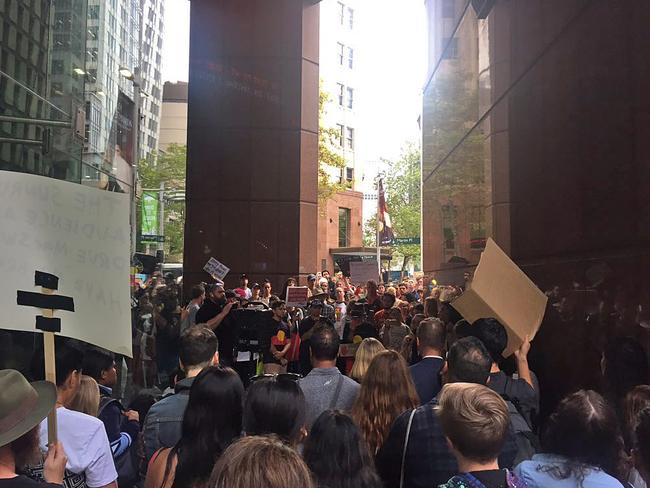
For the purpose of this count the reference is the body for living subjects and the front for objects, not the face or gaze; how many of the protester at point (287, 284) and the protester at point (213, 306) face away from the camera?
0

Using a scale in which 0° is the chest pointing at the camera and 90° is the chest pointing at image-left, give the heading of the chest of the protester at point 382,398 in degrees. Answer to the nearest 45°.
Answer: approximately 180°

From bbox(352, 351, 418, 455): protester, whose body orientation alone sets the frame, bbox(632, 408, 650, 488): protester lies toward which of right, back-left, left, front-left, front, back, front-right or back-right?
back-right

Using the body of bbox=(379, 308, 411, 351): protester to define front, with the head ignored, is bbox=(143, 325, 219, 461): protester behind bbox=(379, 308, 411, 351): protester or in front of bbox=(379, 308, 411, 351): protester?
behind

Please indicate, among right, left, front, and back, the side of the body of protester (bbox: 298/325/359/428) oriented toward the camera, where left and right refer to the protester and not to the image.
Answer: back

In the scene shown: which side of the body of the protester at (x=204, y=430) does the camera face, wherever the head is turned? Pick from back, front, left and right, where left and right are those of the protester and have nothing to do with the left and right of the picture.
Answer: back

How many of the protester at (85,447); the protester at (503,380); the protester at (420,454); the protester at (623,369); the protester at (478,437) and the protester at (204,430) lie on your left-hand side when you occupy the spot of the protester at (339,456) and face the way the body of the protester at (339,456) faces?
2

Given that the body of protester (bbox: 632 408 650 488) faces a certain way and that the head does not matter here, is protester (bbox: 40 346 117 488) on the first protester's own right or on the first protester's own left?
on the first protester's own left

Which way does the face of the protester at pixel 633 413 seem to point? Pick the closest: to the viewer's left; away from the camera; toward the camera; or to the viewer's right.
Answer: away from the camera

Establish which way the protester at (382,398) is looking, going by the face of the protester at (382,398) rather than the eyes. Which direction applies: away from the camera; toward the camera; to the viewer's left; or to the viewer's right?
away from the camera
